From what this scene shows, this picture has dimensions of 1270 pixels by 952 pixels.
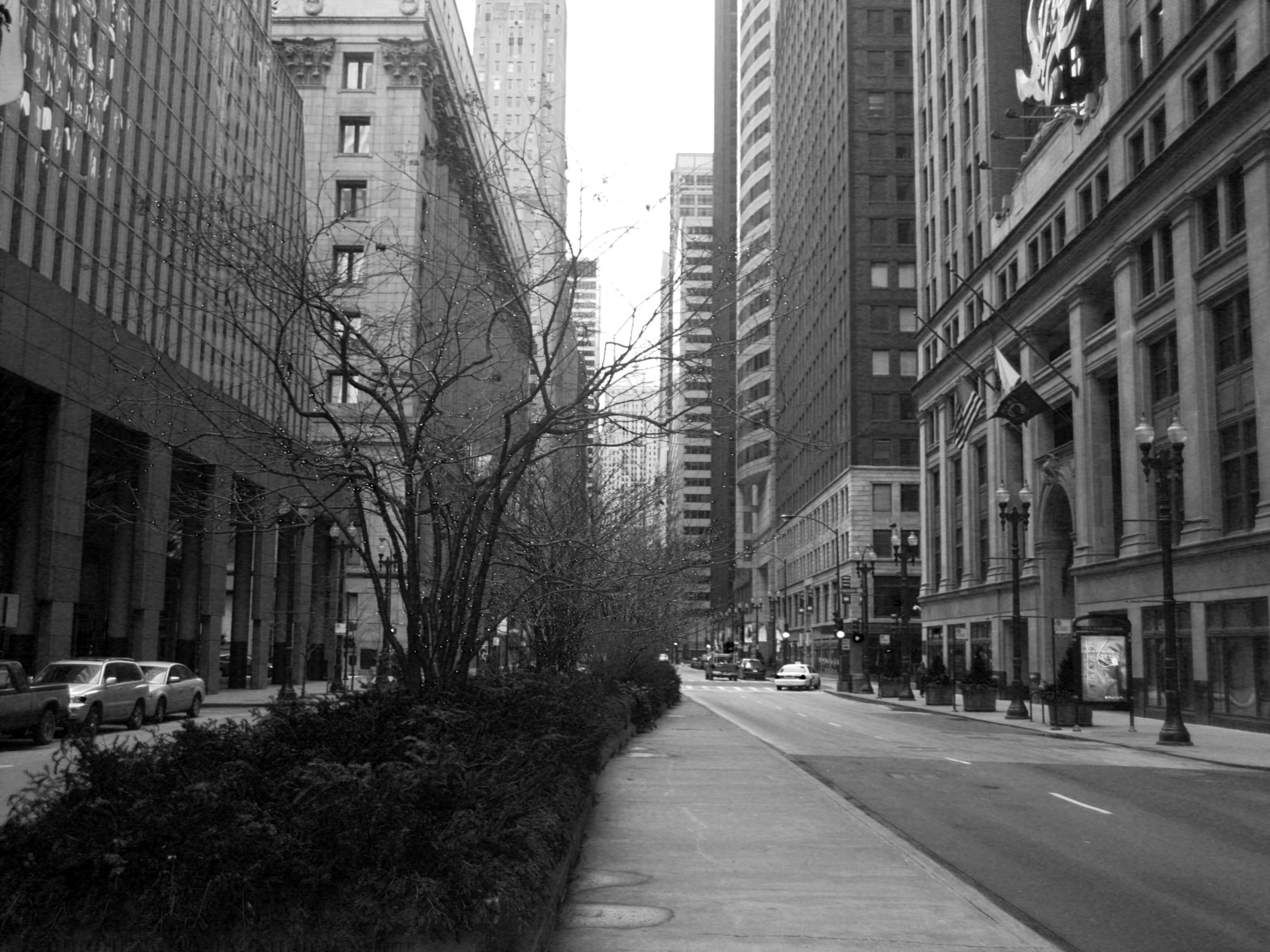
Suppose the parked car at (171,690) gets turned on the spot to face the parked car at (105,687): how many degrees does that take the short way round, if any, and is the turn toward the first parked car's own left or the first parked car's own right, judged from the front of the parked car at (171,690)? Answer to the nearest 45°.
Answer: approximately 45° to the first parked car's own left

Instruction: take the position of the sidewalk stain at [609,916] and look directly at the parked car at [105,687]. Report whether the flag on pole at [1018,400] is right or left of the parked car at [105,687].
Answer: right

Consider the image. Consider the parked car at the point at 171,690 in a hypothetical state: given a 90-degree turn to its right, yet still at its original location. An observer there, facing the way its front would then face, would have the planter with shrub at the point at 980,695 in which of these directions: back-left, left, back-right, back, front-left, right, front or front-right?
back-right

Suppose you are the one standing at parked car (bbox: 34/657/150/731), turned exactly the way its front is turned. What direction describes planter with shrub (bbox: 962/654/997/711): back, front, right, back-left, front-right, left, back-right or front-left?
back-left

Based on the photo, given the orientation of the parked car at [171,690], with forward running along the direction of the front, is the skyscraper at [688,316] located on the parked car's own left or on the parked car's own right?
on the parked car's own left

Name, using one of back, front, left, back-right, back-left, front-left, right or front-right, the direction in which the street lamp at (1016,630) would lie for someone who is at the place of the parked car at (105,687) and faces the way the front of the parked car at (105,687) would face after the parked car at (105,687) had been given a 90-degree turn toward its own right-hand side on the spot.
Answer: back-right

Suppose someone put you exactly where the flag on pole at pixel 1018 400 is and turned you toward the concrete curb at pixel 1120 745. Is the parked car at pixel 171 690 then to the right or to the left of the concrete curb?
right

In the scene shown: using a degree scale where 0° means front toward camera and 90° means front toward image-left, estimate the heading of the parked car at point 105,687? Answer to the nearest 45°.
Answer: approximately 45°

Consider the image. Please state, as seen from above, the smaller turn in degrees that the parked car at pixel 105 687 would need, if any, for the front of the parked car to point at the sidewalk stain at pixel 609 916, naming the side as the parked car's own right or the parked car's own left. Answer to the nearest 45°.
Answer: approximately 45° to the parked car's own left

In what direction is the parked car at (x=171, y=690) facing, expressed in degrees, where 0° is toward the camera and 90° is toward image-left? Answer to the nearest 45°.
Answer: approximately 45°

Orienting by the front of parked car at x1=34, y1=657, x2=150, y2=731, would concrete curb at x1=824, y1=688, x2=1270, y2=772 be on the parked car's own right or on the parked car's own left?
on the parked car's own left

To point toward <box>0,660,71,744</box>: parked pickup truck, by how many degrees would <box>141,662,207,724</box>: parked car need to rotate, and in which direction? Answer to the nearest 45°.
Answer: approximately 45° to its left
